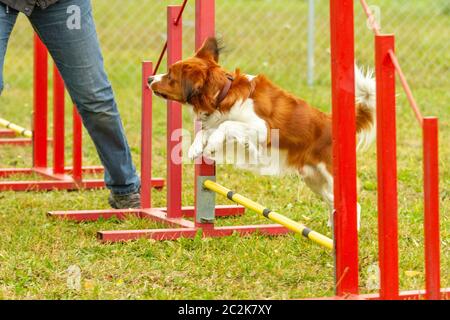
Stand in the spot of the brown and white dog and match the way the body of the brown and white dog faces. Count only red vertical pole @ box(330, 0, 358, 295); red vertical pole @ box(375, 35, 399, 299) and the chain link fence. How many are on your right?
1

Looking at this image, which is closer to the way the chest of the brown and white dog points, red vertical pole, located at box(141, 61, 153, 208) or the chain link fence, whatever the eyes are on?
the red vertical pole

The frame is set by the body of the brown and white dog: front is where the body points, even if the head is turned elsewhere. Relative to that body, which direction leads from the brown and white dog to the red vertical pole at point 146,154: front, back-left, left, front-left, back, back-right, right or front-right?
front-right

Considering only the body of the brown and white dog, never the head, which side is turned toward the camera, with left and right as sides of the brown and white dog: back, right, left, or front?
left

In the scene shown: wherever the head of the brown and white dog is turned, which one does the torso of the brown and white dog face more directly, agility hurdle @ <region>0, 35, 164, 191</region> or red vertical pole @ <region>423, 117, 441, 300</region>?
the agility hurdle

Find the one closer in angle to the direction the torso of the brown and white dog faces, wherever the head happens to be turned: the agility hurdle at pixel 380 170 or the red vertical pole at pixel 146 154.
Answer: the red vertical pole

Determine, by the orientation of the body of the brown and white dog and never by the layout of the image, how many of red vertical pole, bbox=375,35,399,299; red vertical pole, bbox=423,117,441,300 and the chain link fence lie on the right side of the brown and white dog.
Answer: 1

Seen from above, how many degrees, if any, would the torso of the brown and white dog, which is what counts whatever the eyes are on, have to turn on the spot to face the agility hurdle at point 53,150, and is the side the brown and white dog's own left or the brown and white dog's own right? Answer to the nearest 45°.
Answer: approximately 45° to the brown and white dog's own right

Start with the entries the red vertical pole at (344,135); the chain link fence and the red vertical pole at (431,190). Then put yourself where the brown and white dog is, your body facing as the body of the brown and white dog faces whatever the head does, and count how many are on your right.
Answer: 1

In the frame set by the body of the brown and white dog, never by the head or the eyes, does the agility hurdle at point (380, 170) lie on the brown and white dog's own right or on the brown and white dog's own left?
on the brown and white dog's own left

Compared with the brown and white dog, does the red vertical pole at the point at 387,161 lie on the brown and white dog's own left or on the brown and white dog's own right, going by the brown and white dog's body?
on the brown and white dog's own left

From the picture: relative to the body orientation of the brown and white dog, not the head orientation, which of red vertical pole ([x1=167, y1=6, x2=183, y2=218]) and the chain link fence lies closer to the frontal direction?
the red vertical pole
